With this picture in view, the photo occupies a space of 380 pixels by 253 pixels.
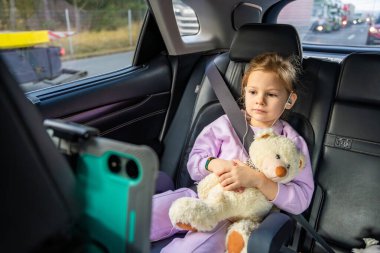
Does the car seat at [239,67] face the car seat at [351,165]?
no

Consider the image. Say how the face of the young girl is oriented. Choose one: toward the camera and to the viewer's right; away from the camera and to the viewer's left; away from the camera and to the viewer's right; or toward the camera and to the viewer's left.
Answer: toward the camera and to the viewer's left

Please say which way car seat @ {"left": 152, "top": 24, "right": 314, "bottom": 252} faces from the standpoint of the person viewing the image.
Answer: facing the viewer and to the left of the viewer

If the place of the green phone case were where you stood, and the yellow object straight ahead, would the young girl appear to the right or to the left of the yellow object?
right

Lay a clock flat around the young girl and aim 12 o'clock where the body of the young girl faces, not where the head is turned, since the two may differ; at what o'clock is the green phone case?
The green phone case is roughly at 11 o'clock from the young girl.

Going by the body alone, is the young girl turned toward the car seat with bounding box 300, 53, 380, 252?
no

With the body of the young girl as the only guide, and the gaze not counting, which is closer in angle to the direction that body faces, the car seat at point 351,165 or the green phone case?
the green phone case

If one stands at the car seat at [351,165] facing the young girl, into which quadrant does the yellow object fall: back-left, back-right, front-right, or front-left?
front-right

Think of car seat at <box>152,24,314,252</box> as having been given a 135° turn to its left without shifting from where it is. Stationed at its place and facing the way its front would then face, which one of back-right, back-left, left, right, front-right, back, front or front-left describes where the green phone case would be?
right
